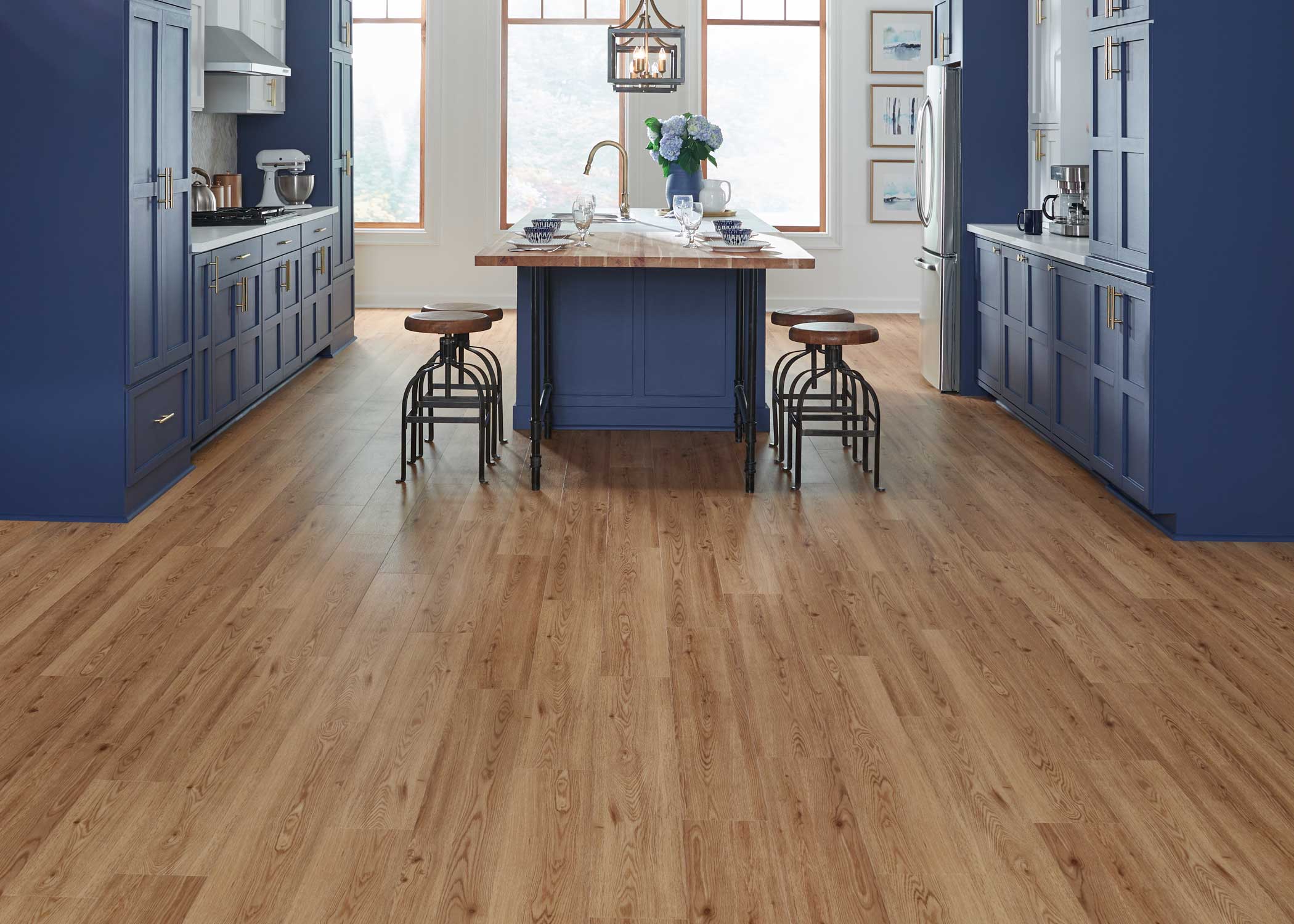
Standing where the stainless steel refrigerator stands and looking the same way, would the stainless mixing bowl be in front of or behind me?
in front

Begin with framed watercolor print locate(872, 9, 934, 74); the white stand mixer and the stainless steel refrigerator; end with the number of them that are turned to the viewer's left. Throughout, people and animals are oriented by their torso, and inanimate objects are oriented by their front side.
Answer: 1

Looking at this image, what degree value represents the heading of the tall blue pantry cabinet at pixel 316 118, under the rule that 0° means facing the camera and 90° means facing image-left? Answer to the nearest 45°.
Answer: approximately 270°

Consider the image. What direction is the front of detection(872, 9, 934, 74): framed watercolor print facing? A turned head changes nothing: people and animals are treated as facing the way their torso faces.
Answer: toward the camera

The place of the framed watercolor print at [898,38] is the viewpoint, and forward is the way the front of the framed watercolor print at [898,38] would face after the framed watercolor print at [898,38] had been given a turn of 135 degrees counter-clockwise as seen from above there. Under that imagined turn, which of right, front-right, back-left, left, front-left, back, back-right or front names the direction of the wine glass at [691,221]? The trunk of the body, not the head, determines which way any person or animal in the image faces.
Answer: back-right

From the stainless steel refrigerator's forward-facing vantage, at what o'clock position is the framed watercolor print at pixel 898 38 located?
The framed watercolor print is roughly at 3 o'clock from the stainless steel refrigerator.

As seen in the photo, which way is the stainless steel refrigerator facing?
to the viewer's left

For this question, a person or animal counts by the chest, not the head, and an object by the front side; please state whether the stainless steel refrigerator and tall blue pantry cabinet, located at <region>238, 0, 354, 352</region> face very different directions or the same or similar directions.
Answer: very different directions

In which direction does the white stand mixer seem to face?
to the viewer's right

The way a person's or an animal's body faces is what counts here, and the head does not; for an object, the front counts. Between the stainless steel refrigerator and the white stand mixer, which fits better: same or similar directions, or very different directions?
very different directions
